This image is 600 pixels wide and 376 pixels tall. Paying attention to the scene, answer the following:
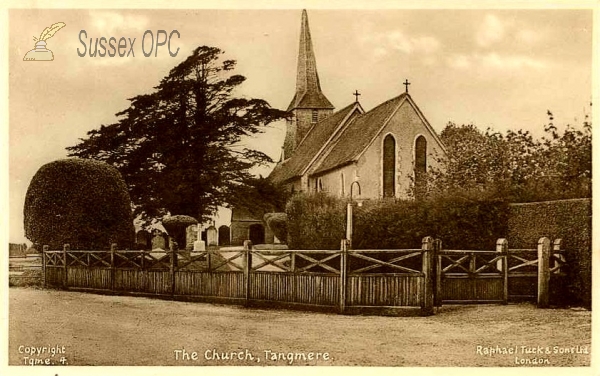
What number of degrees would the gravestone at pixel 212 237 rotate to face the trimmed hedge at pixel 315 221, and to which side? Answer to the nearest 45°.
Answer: approximately 45° to its left

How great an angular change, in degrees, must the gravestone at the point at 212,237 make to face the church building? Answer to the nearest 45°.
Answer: approximately 90° to its left

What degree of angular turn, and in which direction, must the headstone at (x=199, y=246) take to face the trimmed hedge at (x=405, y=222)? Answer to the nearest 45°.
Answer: approximately 90° to its left

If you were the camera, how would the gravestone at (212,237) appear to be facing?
facing the viewer

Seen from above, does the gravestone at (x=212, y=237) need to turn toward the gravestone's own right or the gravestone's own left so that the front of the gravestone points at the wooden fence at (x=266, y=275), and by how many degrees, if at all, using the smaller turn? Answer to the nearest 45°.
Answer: approximately 45° to the gravestone's own left

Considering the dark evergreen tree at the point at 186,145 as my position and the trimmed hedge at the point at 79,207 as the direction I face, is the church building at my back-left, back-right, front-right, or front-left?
back-left

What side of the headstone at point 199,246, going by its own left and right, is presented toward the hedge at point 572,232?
left

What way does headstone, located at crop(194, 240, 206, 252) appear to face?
toward the camera

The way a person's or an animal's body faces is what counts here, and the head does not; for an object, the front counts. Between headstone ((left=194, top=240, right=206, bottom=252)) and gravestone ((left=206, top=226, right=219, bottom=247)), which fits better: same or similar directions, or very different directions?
same or similar directions

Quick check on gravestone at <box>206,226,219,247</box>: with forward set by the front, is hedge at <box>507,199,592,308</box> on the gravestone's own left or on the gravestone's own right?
on the gravestone's own left

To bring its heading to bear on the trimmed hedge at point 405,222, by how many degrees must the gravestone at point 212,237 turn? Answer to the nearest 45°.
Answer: approximately 90° to its left

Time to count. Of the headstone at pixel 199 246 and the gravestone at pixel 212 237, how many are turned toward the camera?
2
